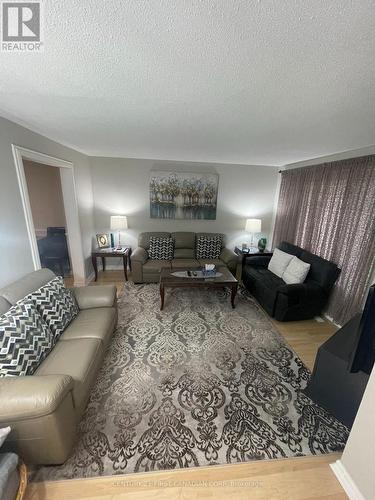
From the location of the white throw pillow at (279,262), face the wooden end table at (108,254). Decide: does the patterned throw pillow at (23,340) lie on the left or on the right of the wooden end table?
left

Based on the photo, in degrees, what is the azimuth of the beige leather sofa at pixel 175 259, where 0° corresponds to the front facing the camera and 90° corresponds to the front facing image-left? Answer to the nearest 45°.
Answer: approximately 0°

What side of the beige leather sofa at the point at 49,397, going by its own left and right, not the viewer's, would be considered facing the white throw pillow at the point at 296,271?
front

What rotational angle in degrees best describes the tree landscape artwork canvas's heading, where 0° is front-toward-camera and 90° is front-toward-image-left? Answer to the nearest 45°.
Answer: approximately 0°

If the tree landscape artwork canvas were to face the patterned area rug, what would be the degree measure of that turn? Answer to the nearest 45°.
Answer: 0° — it already faces it

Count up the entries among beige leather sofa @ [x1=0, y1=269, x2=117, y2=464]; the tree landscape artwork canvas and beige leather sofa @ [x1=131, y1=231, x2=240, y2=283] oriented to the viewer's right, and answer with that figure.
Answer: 1

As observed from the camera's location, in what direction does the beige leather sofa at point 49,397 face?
facing to the right of the viewer
